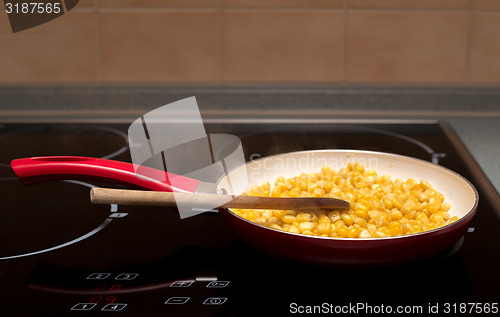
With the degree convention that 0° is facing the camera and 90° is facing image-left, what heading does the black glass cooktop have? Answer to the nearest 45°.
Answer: approximately 0°
